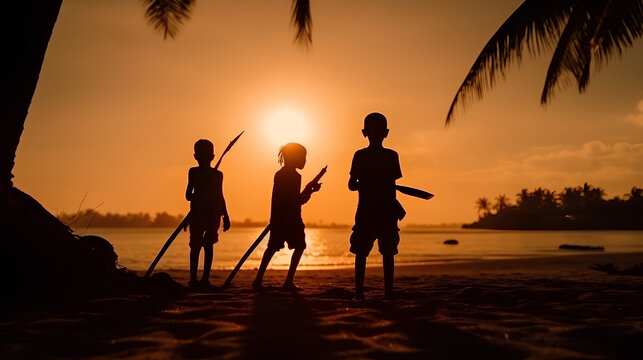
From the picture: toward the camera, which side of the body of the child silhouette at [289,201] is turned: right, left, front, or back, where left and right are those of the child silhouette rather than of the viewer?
right

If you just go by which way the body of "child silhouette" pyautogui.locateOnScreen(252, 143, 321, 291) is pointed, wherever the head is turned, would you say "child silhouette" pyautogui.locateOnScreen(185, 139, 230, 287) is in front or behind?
behind

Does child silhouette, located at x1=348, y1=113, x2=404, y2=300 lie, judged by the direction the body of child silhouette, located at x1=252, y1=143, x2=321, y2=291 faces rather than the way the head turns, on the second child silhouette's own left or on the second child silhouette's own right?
on the second child silhouette's own right
